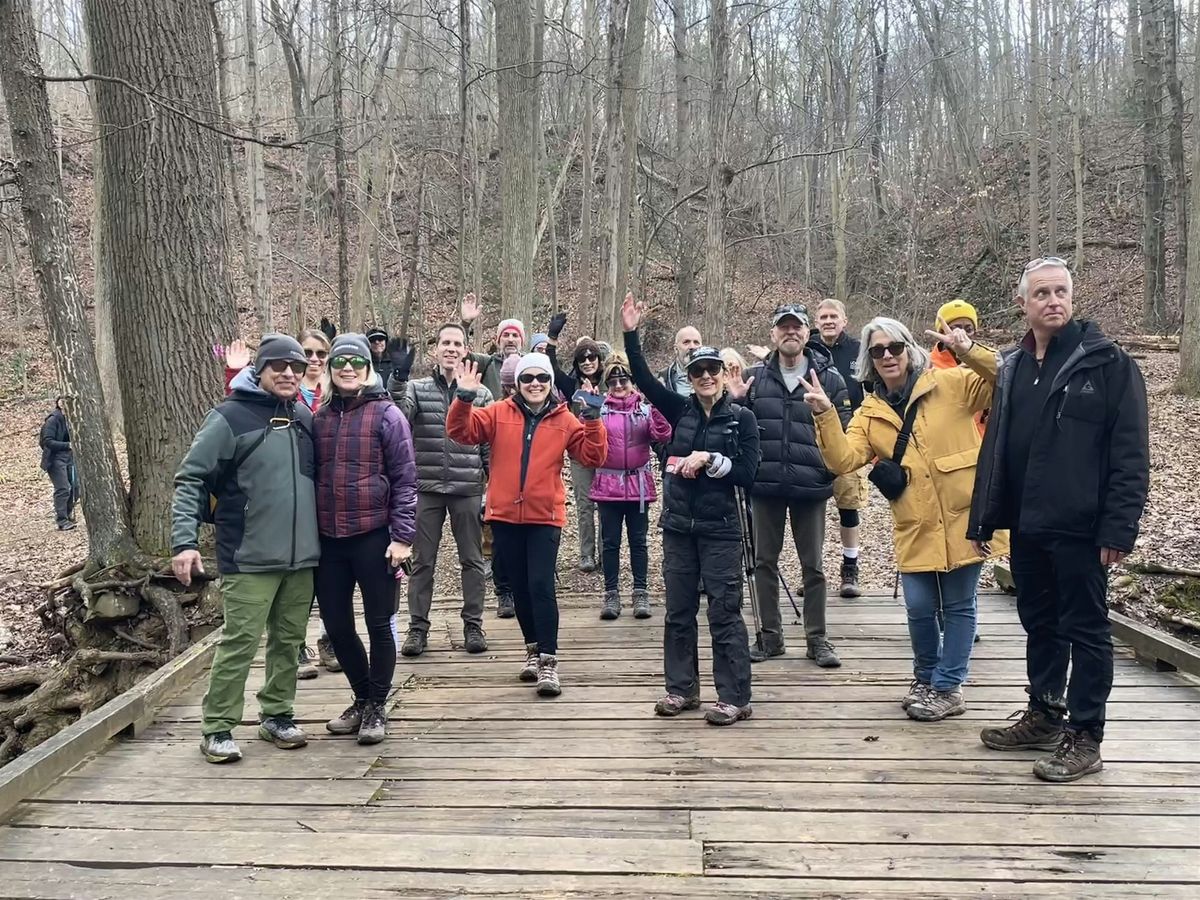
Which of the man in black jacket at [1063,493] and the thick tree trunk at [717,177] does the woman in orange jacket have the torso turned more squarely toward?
the man in black jacket

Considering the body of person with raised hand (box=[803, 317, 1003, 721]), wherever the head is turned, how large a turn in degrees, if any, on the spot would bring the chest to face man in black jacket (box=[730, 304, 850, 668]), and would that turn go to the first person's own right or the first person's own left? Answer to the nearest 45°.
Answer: approximately 90° to the first person's own right

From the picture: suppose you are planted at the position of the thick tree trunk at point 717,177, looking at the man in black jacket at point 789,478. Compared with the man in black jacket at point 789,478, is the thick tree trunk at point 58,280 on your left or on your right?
right

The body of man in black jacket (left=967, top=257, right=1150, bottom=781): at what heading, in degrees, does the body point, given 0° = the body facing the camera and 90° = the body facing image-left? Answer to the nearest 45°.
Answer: approximately 45°

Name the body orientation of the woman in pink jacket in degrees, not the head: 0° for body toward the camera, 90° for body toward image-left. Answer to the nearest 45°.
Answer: approximately 0°

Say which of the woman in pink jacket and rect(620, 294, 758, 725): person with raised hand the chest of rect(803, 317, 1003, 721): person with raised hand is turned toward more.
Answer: the person with raised hand

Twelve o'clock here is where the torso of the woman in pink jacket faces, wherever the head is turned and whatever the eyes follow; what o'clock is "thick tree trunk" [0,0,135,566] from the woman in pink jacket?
The thick tree trunk is roughly at 3 o'clock from the woman in pink jacket.
